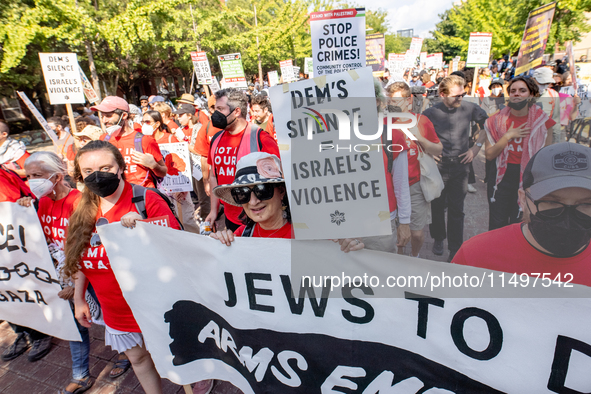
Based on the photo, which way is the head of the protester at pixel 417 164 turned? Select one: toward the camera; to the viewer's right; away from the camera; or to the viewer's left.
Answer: toward the camera

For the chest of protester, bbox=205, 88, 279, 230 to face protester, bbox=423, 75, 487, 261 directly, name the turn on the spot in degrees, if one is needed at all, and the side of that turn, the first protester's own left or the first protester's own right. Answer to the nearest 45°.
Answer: approximately 90° to the first protester's own left

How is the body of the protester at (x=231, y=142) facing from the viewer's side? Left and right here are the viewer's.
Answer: facing the viewer and to the left of the viewer

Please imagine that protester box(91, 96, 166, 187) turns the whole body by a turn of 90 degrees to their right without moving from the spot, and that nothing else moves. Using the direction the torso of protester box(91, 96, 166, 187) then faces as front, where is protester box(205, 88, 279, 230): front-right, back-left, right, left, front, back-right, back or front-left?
back

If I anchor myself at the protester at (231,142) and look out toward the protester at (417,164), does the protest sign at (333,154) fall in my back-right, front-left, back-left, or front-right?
front-right

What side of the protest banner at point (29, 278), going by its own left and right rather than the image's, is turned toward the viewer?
front

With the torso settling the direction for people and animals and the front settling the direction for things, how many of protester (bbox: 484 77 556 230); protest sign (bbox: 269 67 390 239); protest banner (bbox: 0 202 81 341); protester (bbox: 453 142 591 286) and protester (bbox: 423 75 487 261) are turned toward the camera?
5

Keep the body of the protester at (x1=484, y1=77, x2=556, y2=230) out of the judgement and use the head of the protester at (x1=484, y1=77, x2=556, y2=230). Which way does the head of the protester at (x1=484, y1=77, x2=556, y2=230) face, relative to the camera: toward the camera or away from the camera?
toward the camera

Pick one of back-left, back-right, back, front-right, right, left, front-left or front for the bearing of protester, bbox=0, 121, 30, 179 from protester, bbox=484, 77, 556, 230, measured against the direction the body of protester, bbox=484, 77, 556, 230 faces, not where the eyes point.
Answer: right

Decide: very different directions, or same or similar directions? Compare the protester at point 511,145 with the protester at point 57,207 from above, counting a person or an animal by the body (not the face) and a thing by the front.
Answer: same or similar directions

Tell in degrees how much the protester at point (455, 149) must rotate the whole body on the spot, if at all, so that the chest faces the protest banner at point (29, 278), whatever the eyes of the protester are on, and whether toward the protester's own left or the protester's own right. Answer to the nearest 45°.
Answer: approximately 90° to the protester's own right

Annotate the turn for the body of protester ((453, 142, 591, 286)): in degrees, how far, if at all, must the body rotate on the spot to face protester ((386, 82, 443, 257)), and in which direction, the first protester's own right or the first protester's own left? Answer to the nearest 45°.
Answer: approximately 135° to the first protester's own right

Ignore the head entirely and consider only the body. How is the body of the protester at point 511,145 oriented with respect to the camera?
toward the camera
